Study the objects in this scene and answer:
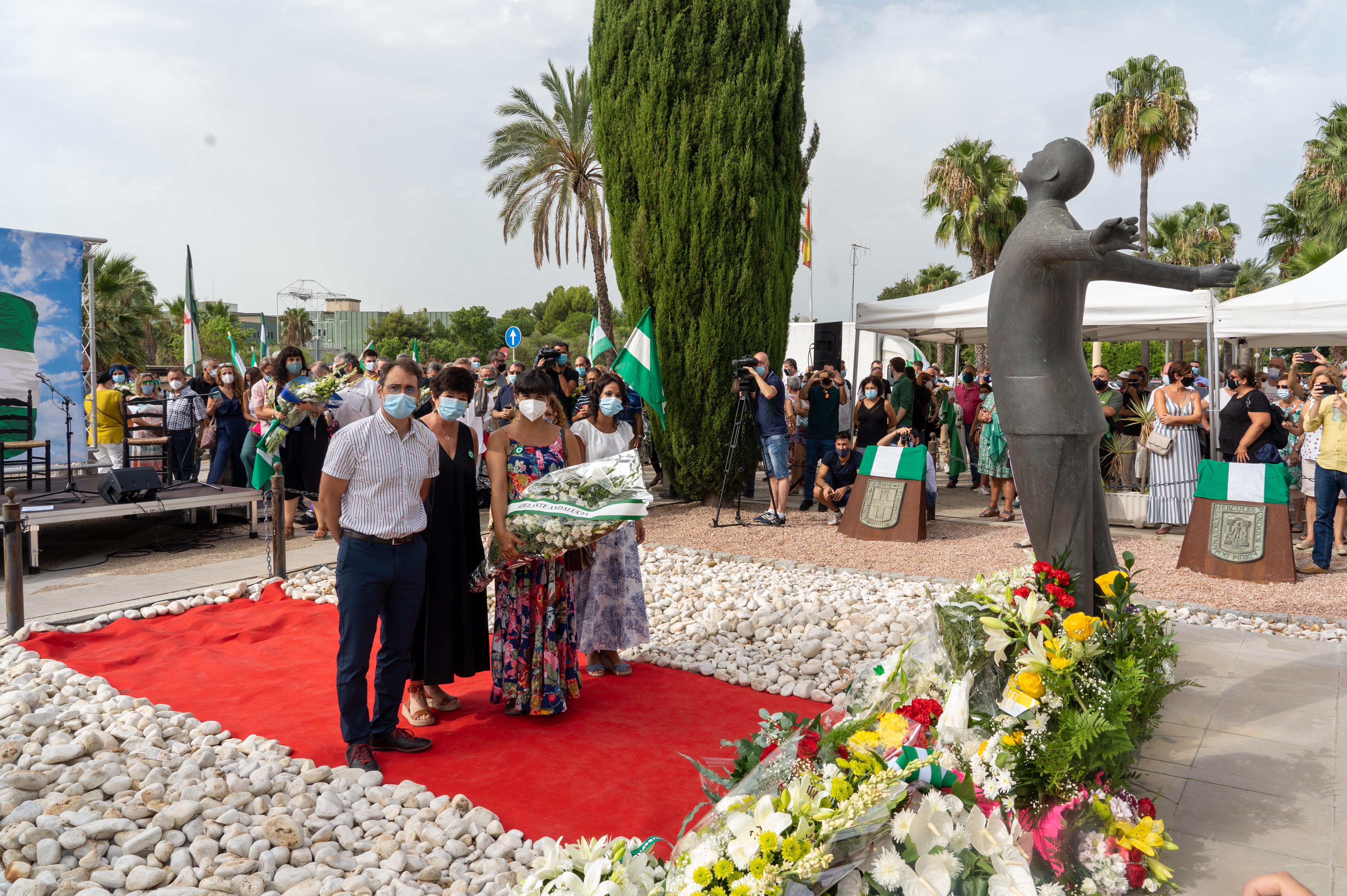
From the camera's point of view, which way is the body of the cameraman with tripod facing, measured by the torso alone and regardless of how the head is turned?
to the viewer's left

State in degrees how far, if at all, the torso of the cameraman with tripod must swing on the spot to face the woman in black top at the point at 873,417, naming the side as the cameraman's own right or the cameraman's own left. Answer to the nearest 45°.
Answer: approximately 180°

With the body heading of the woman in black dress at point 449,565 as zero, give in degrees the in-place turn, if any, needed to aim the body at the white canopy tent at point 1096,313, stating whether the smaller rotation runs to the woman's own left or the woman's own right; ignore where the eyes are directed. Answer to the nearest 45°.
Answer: approximately 90° to the woman's own left

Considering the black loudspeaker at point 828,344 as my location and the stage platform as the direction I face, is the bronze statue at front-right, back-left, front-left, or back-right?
front-left

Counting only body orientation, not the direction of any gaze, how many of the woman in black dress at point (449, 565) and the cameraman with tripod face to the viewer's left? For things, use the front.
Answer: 1

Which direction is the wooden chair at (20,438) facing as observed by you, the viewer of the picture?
facing the viewer and to the right of the viewer

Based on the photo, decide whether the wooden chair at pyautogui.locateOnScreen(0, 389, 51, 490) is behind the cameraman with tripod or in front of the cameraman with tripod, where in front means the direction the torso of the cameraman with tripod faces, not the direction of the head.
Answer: in front

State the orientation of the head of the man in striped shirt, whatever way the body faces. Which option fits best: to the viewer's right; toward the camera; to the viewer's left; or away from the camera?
toward the camera

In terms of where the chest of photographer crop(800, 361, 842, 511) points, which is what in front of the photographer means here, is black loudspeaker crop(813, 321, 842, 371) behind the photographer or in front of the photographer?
behind

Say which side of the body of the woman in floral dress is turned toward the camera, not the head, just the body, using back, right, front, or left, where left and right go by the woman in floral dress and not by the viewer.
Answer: front

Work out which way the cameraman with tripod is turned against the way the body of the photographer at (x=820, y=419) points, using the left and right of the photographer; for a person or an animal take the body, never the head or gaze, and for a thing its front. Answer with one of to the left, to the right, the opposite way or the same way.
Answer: to the right

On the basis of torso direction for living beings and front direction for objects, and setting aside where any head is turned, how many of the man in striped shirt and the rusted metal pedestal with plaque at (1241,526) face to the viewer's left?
0
